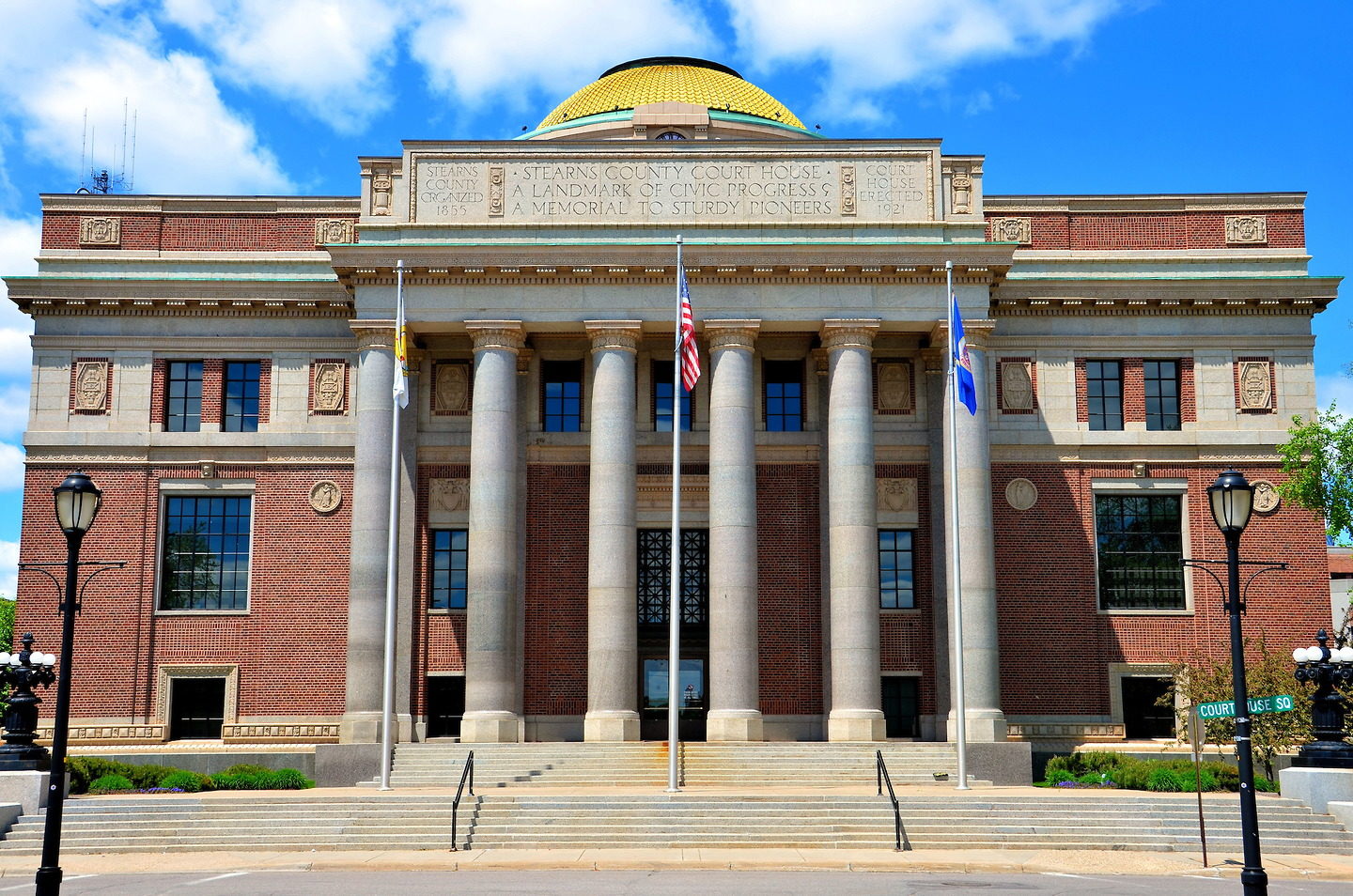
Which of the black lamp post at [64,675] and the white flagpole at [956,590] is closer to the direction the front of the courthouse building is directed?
the black lamp post

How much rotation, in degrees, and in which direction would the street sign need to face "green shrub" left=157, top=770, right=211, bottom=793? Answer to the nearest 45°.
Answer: approximately 90° to its right

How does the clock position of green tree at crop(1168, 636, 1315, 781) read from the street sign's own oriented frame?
The green tree is roughly at 6 o'clock from the street sign.

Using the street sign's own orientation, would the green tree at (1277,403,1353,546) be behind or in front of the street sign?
behind

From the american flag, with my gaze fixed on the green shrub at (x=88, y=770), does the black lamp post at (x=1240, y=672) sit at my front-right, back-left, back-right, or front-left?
back-left

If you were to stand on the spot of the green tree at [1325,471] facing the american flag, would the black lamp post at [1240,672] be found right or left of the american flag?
left

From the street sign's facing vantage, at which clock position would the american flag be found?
The american flag is roughly at 4 o'clock from the street sign.

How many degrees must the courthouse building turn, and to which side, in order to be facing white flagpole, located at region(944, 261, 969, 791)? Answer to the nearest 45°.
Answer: approximately 45° to its left

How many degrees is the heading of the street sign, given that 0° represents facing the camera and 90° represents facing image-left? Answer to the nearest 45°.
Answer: approximately 0°

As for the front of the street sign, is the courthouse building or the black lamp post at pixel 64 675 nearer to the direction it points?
the black lamp post

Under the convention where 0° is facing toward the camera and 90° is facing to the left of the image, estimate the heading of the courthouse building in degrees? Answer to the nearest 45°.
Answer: approximately 0°

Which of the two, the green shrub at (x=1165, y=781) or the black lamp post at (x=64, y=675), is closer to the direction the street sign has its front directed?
the black lamp post

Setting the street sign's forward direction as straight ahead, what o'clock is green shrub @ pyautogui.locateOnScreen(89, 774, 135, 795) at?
The green shrub is roughly at 3 o'clock from the street sign.

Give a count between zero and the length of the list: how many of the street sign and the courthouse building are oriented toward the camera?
2

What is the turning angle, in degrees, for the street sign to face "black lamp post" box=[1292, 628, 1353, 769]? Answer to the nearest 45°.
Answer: approximately 180°
